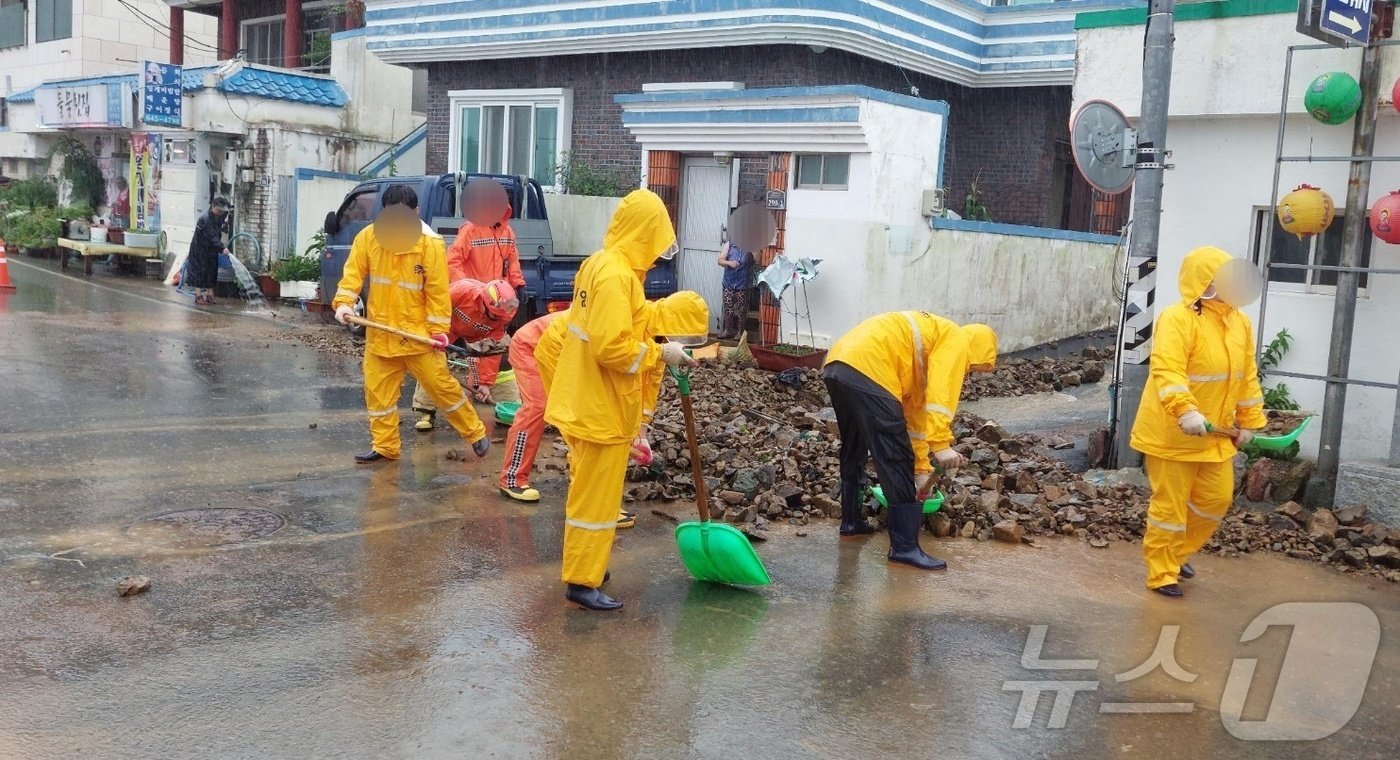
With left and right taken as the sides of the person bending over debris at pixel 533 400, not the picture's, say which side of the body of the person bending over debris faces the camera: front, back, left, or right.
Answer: right

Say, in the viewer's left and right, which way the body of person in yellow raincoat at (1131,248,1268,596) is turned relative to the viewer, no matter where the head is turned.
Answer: facing the viewer and to the right of the viewer

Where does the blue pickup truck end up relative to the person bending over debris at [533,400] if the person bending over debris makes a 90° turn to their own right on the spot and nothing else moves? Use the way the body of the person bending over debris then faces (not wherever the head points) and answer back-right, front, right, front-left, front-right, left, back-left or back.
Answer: back

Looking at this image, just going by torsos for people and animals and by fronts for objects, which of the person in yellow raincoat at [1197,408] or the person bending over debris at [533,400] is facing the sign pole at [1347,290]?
the person bending over debris

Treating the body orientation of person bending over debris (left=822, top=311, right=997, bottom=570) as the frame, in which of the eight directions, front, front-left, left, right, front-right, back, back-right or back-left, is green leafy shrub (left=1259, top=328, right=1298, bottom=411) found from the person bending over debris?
front-left

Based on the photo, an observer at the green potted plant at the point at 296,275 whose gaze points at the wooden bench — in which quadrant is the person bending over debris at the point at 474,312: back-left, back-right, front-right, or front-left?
back-left

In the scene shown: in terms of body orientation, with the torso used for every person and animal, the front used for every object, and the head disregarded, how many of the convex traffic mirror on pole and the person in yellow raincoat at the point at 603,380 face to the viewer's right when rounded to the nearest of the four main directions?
1

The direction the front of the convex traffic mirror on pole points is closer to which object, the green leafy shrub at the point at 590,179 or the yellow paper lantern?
the green leafy shrub

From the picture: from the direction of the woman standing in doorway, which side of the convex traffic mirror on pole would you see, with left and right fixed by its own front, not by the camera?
front

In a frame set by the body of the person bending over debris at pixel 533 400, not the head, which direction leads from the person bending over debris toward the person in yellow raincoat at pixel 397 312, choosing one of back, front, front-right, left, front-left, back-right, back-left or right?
back-left

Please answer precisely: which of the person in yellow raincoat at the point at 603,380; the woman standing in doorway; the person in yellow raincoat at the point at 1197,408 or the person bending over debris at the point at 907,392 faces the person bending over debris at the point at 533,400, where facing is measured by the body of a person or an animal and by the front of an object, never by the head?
the woman standing in doorway

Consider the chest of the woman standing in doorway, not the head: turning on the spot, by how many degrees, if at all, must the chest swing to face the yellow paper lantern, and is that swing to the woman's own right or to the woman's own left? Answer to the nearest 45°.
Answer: approximately 45° to the woman's own left

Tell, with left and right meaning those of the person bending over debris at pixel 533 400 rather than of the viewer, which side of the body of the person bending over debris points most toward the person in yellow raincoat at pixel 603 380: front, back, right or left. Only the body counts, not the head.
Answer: right
